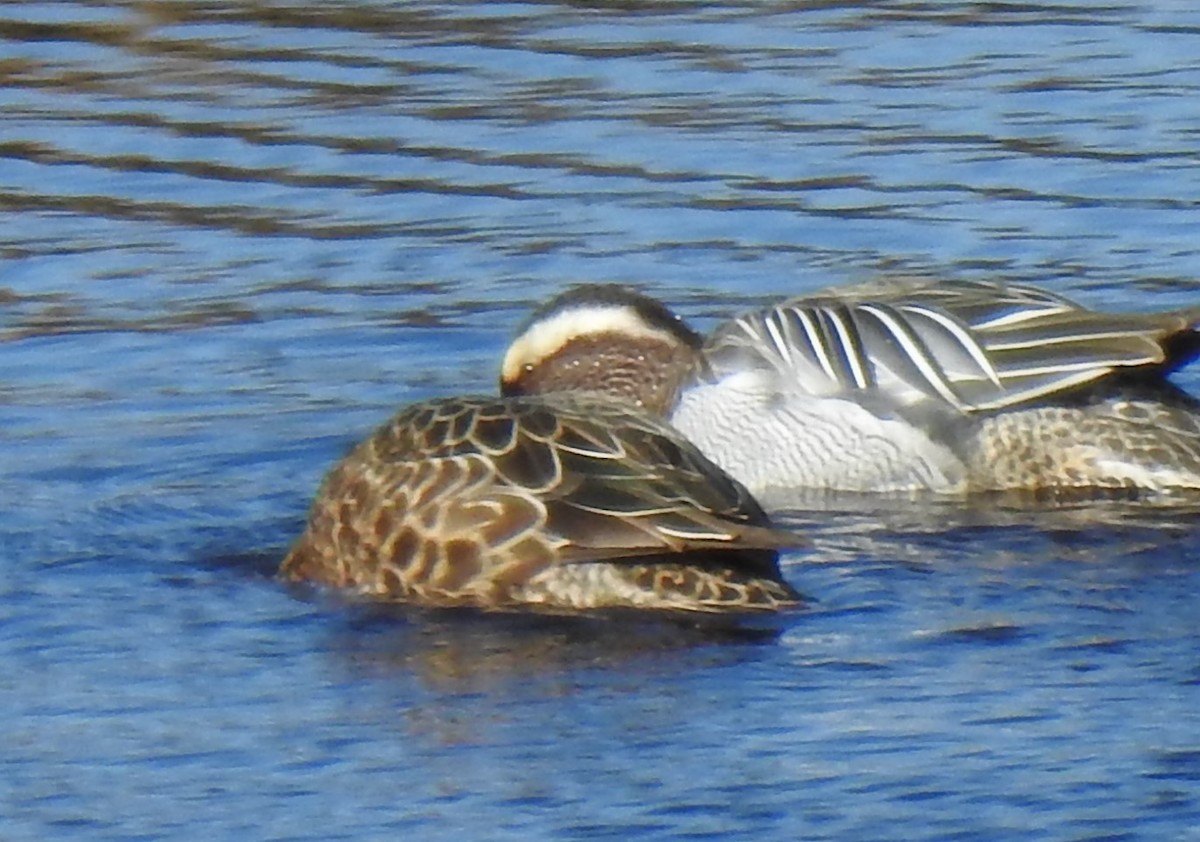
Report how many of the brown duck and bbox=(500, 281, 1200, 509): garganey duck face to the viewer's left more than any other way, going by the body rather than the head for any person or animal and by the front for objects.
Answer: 2

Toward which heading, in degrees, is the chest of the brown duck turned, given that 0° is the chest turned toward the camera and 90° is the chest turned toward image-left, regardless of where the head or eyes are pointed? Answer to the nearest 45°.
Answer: approximately 90°

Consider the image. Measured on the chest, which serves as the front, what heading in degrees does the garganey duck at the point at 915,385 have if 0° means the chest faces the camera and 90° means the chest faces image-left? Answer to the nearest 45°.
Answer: approximately 90°

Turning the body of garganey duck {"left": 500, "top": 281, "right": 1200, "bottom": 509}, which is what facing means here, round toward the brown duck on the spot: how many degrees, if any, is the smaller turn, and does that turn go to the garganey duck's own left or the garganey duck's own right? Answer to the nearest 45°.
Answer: approximately 45° to the garganey duck's own left

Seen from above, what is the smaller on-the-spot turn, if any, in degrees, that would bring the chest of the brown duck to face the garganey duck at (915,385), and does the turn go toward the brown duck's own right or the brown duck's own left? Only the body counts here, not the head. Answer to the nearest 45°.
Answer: approximately 135° to the brown duck's own right
